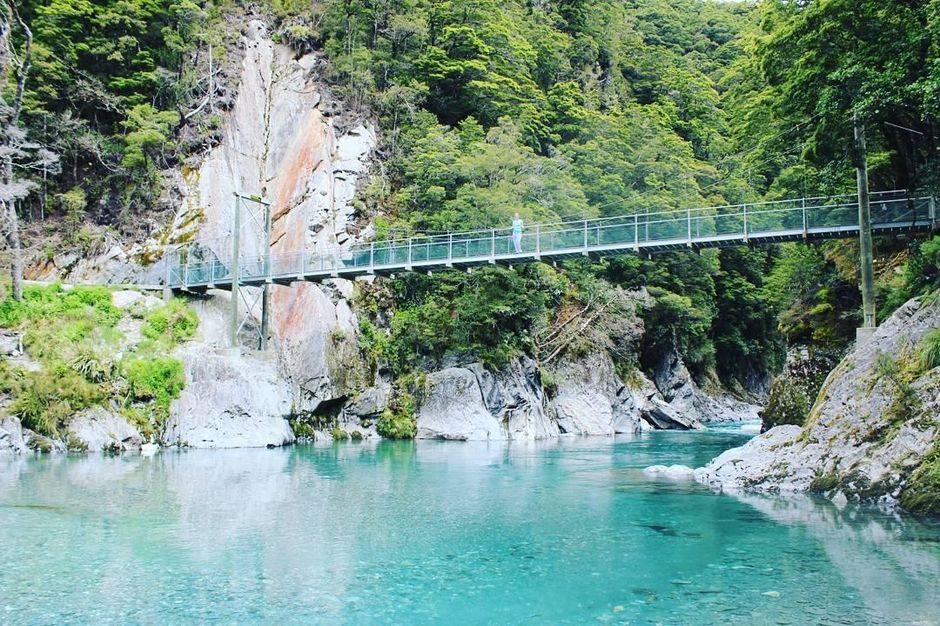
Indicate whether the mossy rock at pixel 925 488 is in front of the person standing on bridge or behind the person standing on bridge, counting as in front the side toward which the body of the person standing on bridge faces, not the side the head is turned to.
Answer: in front

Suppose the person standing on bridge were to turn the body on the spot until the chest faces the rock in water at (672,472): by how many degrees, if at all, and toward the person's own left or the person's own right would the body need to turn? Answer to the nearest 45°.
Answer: approximately 45° to the person's own left

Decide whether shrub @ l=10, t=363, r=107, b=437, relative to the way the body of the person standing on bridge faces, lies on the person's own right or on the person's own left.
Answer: on the person's own right

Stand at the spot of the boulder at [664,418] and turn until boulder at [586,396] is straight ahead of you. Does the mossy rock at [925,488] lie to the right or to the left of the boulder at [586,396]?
left

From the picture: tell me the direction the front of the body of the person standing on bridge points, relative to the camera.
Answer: toward the camera

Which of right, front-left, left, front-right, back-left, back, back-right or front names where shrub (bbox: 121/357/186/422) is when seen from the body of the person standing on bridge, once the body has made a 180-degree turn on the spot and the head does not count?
left

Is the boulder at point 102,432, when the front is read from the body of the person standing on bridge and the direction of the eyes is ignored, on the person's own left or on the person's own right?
on the person's own right

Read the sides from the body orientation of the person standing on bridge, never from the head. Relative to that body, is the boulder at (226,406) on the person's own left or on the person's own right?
on the person's own right

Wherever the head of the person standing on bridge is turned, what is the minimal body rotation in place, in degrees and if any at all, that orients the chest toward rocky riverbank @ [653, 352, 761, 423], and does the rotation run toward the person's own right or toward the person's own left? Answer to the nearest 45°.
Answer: approximately 135° to the person's own left

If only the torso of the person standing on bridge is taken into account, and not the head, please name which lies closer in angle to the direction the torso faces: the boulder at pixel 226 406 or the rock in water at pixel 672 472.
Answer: the rock in water

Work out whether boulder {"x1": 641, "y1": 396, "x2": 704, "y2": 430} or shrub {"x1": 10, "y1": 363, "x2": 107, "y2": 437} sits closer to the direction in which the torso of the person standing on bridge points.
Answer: the shrub
